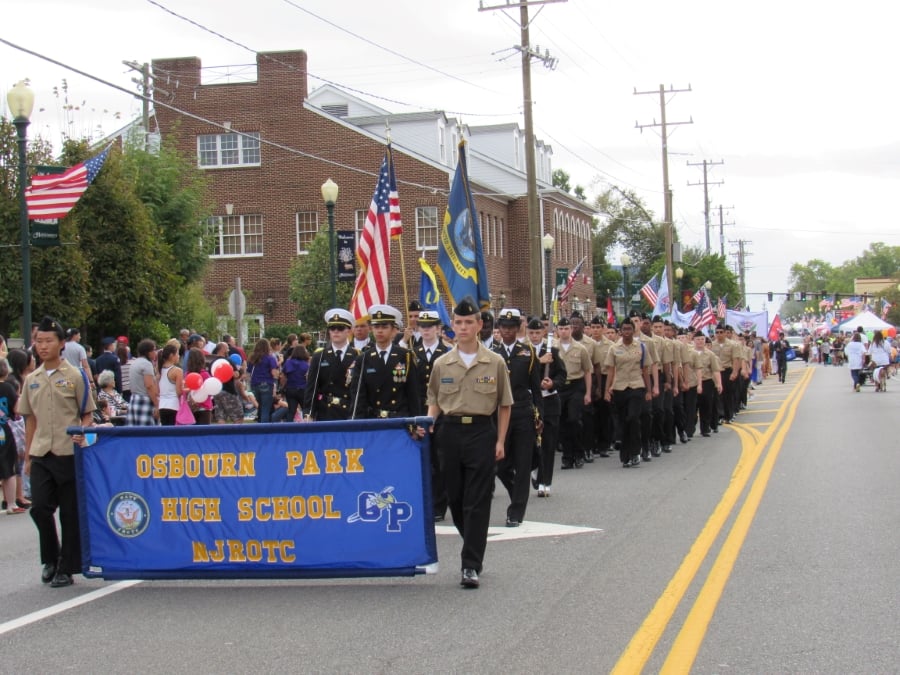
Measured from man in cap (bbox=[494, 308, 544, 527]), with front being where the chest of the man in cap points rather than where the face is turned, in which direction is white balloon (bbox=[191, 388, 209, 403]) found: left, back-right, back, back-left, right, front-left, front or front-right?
back-right

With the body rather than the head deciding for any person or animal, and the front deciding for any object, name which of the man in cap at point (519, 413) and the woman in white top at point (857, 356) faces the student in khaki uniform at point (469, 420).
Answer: the man in cap

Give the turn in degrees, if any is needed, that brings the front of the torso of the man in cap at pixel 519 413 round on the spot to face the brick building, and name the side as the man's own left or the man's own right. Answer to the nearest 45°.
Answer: approximately 180°

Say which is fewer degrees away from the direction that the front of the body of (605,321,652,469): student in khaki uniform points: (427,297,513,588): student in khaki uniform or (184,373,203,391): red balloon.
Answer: the student in khaki uniform

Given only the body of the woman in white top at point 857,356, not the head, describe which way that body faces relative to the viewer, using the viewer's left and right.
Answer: facing away from the viewer

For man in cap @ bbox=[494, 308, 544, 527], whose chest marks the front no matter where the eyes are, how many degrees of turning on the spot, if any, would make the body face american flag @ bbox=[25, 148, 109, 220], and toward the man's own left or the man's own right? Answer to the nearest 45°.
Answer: approximately 135° to the man's own right

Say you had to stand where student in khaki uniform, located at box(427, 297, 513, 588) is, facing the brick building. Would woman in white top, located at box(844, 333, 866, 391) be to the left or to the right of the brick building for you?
right

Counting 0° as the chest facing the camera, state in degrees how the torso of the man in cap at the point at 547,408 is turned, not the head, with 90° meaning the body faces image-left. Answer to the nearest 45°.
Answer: approximately 0°

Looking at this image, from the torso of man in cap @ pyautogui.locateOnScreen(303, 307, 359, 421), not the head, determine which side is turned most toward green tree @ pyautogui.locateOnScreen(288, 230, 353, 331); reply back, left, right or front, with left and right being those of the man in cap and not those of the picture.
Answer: back
